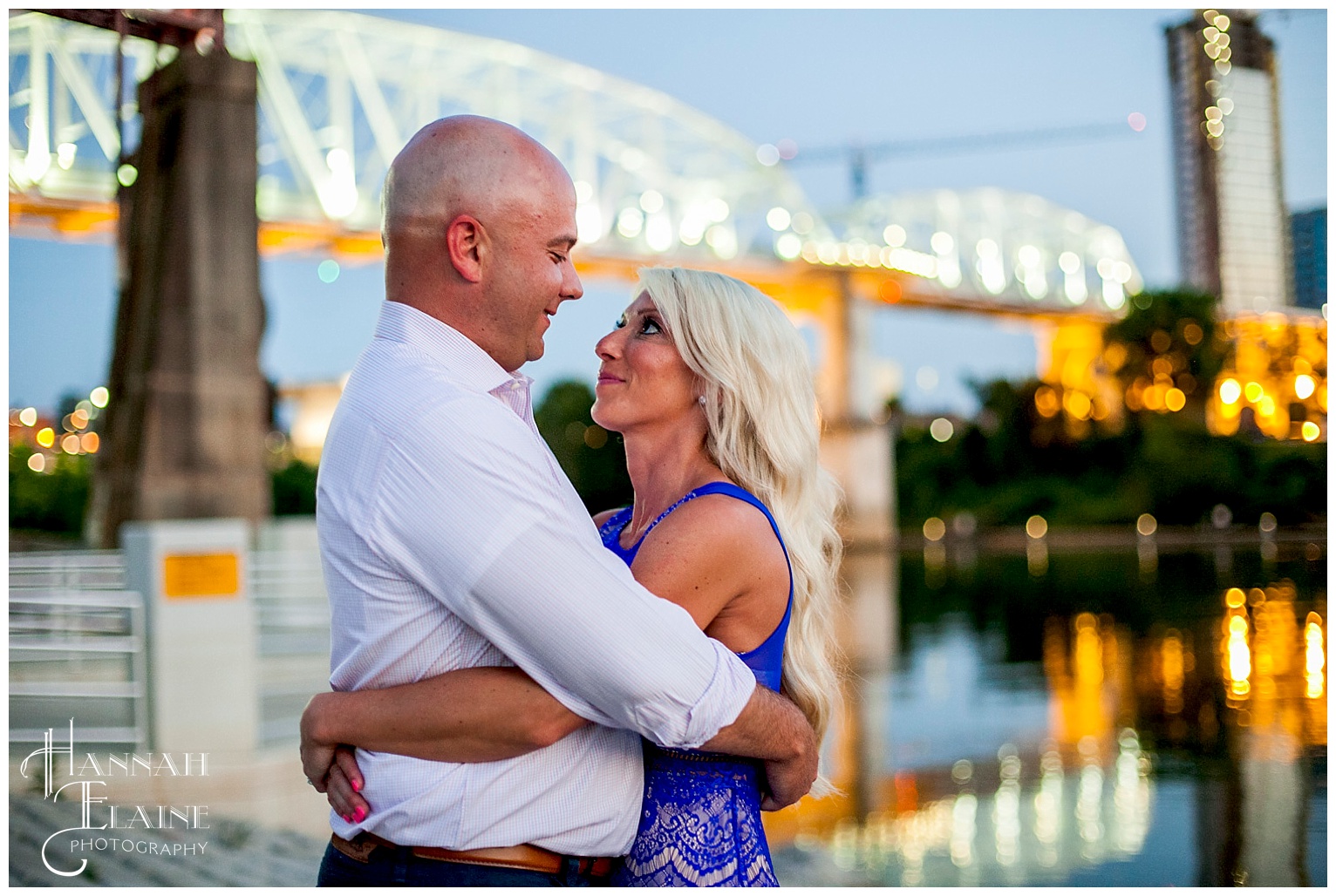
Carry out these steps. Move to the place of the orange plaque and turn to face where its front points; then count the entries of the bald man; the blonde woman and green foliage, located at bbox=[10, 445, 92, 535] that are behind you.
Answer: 1

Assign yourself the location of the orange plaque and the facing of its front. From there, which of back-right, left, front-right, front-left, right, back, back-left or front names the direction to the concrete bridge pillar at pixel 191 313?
back

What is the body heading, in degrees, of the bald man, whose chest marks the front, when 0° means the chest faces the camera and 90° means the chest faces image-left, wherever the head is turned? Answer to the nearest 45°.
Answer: approximately 270°

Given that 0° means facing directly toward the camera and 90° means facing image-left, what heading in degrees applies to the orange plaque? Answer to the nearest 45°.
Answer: approximately 0°

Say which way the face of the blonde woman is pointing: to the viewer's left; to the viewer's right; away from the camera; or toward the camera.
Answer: to the viewer's left

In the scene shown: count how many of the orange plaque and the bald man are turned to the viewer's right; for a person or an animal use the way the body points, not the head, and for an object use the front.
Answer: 1

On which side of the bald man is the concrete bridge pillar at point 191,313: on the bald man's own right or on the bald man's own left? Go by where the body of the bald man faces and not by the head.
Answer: on the bald man's own left

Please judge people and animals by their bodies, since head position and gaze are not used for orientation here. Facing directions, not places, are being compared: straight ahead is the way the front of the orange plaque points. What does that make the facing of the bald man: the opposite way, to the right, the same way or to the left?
to the left

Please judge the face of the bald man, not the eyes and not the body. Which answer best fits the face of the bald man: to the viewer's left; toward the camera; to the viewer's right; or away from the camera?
to the viewer's right

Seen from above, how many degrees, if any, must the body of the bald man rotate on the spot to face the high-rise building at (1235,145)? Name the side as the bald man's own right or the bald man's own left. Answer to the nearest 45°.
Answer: approximately 45° to the bald man's own left

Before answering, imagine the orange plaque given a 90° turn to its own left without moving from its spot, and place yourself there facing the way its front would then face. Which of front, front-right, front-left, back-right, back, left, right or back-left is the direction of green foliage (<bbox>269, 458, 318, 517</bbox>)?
left

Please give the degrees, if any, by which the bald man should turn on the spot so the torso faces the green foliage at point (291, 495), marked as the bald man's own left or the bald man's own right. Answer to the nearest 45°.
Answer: approximately 90° to the bald man's own left

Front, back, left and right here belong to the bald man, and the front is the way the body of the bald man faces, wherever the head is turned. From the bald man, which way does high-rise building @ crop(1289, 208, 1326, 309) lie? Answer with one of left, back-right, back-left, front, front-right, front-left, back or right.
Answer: front-left
